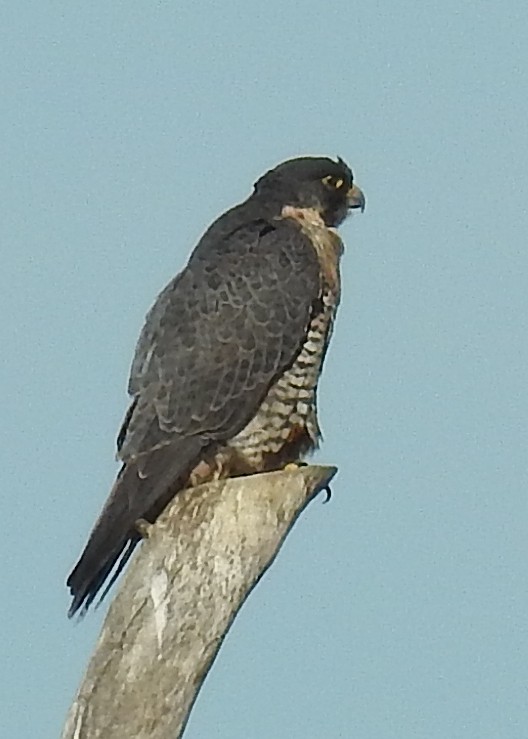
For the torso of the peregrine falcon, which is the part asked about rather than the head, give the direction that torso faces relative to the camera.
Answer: to the viewer's right
